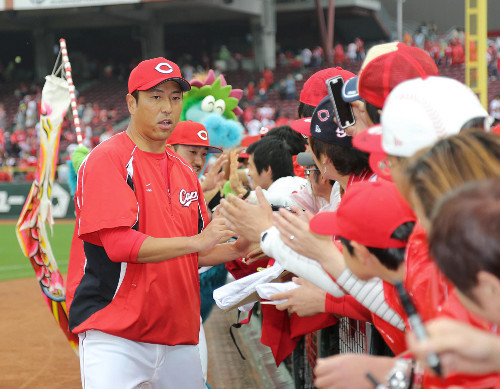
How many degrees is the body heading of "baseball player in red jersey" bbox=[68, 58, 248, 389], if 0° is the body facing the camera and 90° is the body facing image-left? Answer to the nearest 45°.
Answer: approximately 315°

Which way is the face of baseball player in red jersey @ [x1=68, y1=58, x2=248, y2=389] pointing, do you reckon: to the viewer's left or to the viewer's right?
to the viewer's right

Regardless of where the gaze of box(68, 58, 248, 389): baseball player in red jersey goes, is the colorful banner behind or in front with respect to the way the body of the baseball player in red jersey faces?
behind
